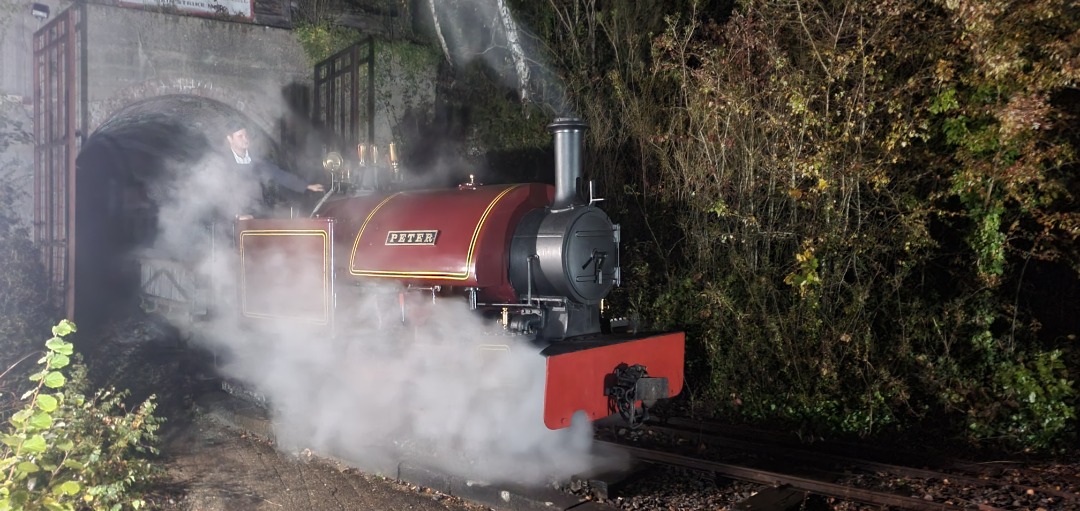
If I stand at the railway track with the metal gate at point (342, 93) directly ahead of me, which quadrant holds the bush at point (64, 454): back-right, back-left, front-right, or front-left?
front-left

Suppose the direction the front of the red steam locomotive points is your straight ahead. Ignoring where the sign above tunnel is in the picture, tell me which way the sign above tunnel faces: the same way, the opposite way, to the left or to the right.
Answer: the same way

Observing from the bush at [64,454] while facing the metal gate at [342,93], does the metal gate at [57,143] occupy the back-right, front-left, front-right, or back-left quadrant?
front-left

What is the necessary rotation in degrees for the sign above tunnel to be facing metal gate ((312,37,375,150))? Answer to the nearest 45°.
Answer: approximately 45° to its left

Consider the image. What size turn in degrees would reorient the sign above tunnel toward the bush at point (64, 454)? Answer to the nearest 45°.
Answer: approximately 45° to its right

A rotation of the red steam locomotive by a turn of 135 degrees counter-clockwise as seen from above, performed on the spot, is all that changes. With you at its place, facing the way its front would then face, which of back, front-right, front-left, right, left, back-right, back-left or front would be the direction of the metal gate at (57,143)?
front-left

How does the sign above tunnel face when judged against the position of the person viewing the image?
facing the viewer and to the right of the viewer

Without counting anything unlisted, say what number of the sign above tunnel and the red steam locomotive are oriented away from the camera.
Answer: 0

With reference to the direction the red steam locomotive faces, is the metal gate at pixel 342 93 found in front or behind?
behind

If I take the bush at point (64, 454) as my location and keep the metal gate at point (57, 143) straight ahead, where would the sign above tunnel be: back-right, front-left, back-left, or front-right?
front-right

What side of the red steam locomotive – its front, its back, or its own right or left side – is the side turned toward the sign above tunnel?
back
